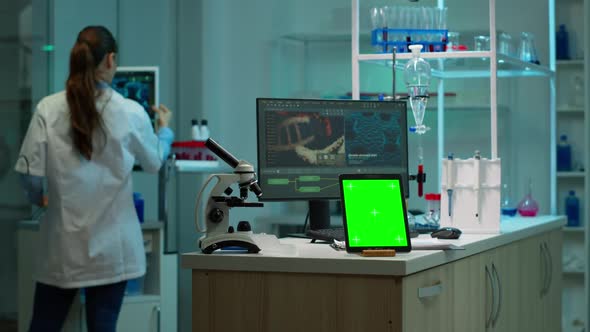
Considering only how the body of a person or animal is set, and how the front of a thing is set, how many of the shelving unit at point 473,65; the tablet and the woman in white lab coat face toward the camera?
2

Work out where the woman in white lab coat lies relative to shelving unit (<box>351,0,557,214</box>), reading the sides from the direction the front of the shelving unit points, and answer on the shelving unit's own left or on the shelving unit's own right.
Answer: on the shelving unit's own right

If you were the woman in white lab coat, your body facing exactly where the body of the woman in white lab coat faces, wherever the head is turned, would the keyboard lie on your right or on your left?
on your right

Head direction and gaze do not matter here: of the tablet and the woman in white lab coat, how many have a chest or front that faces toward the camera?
1

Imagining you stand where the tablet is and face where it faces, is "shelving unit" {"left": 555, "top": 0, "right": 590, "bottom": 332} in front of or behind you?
behind

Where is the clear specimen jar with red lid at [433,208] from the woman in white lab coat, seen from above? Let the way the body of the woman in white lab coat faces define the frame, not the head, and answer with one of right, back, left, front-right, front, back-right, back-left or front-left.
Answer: right

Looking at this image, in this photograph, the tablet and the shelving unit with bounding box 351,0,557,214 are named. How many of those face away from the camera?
0

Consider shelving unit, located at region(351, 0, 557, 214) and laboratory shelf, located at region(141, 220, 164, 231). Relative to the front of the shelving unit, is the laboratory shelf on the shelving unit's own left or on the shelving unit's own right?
on the shelving unit's own right

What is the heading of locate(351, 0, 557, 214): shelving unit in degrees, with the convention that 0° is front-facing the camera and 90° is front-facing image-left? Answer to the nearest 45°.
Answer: approximately 0°

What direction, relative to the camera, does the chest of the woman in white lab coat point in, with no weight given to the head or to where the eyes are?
away from the camera
